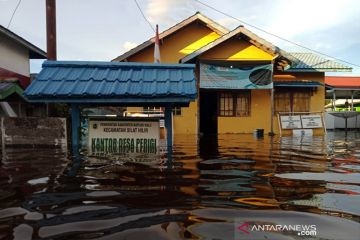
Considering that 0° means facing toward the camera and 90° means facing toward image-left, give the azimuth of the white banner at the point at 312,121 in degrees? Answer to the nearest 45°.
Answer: approximately 0°

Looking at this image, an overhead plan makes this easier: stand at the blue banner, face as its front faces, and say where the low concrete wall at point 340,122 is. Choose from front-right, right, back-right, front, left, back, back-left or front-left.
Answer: back-left

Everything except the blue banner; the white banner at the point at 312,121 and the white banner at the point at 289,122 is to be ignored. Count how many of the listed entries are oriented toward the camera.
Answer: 3

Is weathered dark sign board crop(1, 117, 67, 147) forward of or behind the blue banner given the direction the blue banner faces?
forward

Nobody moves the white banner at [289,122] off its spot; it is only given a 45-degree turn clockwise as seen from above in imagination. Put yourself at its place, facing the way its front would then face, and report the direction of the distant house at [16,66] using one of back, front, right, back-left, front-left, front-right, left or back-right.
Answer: front-right

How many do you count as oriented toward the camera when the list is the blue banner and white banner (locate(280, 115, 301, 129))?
2

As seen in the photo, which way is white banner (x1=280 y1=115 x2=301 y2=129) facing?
toward the camera

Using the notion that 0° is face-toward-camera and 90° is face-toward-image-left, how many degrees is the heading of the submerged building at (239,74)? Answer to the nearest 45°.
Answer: approximately 0°

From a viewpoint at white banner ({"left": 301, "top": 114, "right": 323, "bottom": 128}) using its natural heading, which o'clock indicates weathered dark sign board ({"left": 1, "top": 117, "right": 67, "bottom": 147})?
The weathered dark sign board is roughly at 1 o'clock from the white banner.

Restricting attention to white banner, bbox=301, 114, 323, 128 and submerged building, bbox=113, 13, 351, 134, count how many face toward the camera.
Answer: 2

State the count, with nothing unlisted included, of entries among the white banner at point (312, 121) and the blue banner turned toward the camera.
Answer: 2
